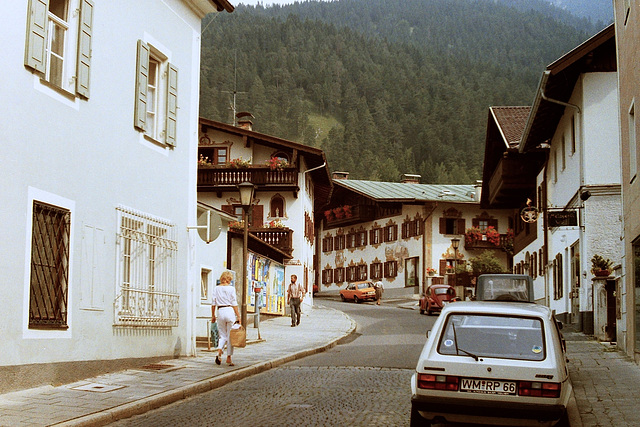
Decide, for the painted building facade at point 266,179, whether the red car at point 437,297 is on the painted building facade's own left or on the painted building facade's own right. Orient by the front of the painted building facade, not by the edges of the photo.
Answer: on the painted building facade's own left

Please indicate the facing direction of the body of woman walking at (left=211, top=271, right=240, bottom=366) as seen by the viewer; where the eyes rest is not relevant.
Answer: away from the camera

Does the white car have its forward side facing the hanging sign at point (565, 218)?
yes

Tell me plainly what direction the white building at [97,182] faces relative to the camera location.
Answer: facing the viewer and to the right of the viewer

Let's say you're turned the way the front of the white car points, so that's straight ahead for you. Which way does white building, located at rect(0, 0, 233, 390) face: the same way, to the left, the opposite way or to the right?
to the right

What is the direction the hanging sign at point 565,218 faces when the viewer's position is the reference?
facing the viewer

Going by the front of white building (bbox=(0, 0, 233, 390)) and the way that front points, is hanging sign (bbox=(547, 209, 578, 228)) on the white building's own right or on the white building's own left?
on the white building's own left

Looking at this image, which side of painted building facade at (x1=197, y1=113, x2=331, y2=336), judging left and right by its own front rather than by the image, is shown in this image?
front

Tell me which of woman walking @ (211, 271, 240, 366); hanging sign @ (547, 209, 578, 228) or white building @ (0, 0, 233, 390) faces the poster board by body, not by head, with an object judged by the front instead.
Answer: the woman walking

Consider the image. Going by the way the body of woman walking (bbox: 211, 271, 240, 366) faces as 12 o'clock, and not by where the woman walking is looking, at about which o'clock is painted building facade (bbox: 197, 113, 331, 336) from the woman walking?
The painted building facade is roughly at 12 o'clock from the woman walking.

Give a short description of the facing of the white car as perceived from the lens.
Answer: facing away from the viewer

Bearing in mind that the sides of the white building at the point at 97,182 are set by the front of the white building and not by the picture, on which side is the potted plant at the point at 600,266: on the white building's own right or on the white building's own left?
on the white building's own left

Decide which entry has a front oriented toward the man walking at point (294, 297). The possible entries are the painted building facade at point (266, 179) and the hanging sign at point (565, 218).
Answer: the painted building facade

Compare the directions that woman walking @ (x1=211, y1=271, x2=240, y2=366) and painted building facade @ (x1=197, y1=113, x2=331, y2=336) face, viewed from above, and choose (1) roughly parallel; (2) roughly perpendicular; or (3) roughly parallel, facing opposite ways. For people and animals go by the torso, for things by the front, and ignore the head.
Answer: roughly parallel, facing opposite ways

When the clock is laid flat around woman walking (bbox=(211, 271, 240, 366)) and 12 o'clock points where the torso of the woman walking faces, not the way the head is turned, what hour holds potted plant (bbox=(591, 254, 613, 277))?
The potted plant is roughly at 2 o'clock from the woman walking.

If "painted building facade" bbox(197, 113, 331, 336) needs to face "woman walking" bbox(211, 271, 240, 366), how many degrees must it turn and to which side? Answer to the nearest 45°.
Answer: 0° — it already faces them

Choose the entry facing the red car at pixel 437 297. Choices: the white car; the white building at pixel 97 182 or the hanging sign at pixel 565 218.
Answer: the white car

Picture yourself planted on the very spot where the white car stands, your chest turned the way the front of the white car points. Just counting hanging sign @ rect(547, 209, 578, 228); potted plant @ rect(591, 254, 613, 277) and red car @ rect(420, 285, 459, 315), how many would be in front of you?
3

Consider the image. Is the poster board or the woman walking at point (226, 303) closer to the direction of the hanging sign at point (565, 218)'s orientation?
the woman walking

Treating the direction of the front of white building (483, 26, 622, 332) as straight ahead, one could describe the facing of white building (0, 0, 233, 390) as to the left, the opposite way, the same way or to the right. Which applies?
the opposite way
